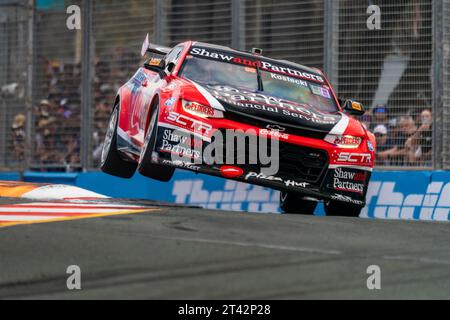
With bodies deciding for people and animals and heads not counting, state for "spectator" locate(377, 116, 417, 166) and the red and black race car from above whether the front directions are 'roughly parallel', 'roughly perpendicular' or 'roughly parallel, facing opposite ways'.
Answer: roughly parallel

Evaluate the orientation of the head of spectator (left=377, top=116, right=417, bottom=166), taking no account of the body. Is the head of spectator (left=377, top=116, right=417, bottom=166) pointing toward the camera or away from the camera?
toward the camera

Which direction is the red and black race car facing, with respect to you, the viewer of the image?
facing the viewer

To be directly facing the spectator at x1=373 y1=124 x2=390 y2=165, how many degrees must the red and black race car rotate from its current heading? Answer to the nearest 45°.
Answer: approximately 135° to its left

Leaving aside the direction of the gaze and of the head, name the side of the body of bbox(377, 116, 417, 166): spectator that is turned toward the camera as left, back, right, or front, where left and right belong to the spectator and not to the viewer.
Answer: front

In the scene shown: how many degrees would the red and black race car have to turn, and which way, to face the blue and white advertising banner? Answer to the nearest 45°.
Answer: approximately 180°

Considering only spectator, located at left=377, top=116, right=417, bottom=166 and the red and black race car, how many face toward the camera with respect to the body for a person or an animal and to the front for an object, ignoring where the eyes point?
2
